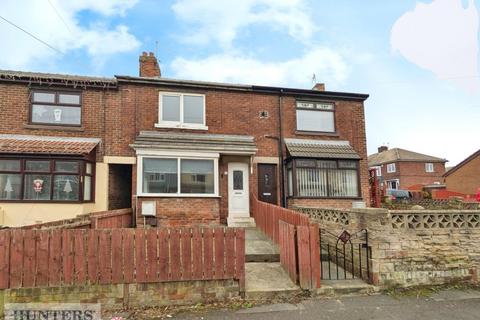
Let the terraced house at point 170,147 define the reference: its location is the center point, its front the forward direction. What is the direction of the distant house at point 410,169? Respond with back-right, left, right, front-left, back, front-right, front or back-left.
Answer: back-left

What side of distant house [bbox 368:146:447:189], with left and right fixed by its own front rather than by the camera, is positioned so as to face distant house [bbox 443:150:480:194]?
left

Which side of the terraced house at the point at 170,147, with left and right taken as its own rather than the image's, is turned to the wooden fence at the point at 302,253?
front

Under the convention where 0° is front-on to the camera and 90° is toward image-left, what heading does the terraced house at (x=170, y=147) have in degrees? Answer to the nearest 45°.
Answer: approximately 0°

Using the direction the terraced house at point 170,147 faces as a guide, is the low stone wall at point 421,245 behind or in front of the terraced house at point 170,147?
in front

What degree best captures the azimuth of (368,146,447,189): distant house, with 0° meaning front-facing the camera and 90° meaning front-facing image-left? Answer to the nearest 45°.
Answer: approximately 45°

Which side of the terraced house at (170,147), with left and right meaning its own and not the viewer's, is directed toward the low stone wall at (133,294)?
front

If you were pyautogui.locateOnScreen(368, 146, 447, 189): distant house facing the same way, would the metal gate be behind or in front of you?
in front

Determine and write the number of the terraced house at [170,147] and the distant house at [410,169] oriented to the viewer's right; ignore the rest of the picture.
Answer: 0
